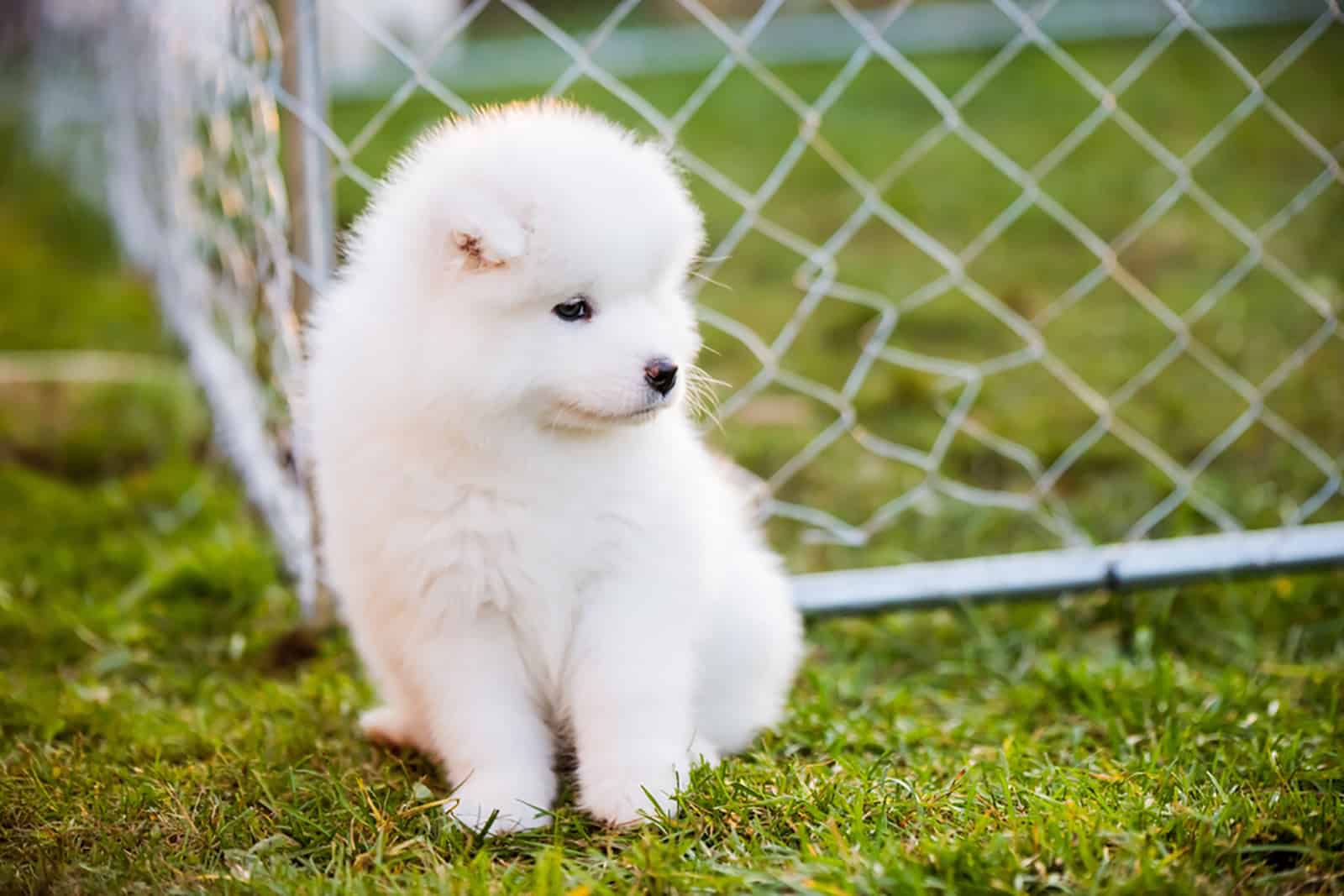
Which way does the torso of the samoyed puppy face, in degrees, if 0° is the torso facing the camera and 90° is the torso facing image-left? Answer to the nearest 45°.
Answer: approximately 0°
